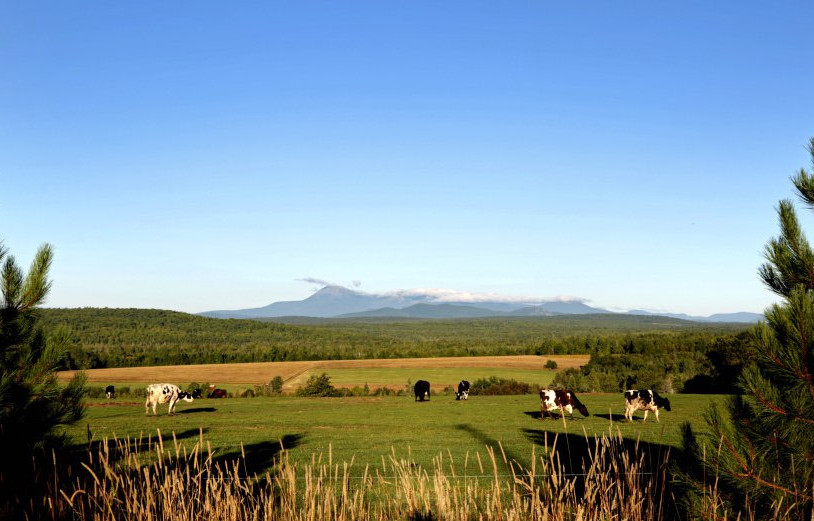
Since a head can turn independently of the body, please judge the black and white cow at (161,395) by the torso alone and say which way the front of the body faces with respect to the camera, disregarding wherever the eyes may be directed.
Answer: to the viewer's right

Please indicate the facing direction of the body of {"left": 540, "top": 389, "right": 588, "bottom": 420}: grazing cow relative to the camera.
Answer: to the viewer's right

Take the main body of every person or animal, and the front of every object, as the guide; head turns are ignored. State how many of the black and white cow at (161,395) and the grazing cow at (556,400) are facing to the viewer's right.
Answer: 2
